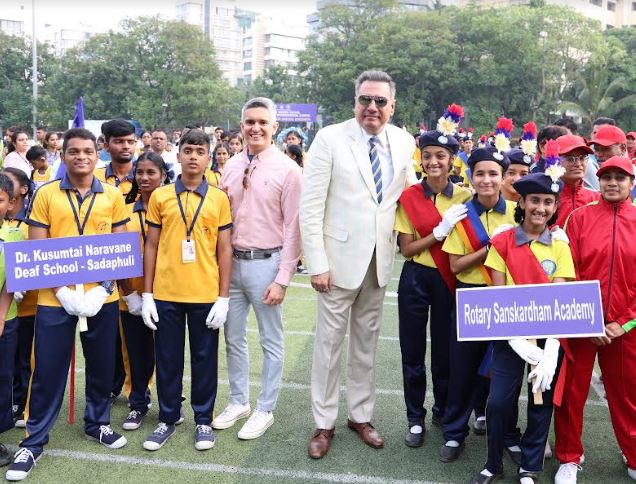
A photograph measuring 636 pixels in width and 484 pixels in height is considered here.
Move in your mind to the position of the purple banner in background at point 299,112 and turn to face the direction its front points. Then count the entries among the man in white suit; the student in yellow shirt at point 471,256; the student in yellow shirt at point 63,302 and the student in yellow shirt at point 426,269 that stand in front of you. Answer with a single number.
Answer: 4

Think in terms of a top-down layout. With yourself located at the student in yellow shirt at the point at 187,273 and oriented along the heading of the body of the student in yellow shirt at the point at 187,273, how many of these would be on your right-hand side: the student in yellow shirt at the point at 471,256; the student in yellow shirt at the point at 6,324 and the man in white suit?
1

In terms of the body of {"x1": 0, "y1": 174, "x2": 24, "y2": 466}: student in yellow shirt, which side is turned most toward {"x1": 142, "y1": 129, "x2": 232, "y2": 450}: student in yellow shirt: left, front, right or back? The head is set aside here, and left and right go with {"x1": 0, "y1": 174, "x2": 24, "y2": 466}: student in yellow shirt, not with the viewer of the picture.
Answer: left

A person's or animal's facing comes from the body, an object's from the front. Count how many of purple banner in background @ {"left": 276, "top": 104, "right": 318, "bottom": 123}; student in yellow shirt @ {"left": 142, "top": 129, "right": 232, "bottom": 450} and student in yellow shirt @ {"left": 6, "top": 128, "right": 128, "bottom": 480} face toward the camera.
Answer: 3

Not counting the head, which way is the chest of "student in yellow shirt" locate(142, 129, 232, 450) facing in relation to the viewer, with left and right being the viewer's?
facing the viewer

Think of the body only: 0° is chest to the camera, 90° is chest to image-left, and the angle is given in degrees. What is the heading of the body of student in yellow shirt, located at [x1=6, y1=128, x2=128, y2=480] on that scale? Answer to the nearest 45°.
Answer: approximately 0°

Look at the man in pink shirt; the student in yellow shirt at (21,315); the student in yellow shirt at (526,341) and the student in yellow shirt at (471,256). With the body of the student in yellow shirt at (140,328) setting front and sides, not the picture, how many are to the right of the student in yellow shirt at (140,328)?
1

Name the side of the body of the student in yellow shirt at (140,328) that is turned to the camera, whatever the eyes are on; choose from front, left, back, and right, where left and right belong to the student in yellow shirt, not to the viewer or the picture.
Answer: front

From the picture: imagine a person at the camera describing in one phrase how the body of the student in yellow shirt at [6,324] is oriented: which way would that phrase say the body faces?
toward the camera

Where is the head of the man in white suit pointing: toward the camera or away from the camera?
toward the camera
